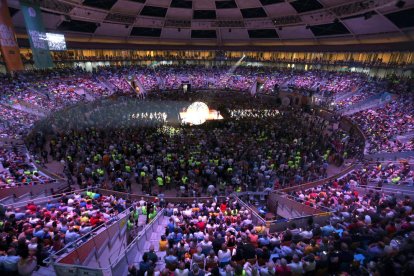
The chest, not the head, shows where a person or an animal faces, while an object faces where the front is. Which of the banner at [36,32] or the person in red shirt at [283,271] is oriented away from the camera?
the person in red shirt

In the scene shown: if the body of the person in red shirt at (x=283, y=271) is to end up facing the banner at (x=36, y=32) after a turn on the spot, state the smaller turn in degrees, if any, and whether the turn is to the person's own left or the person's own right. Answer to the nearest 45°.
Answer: approximately 45° to the person's own left

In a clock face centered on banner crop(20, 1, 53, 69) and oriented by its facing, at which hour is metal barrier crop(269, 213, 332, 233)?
The metal barrier is roughly at 1 o'clock from the banner.

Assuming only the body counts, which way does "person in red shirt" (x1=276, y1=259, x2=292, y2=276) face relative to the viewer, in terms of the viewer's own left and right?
facing away from the viewer

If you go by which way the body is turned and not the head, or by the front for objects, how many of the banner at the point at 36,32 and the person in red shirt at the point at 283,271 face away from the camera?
1

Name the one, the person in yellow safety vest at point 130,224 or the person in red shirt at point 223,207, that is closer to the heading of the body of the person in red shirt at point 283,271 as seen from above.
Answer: the person in red shirt

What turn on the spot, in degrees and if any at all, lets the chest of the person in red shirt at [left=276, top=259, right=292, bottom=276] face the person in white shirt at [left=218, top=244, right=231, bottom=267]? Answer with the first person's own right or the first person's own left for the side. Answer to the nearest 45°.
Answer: approximately 90° to the first person's own left
